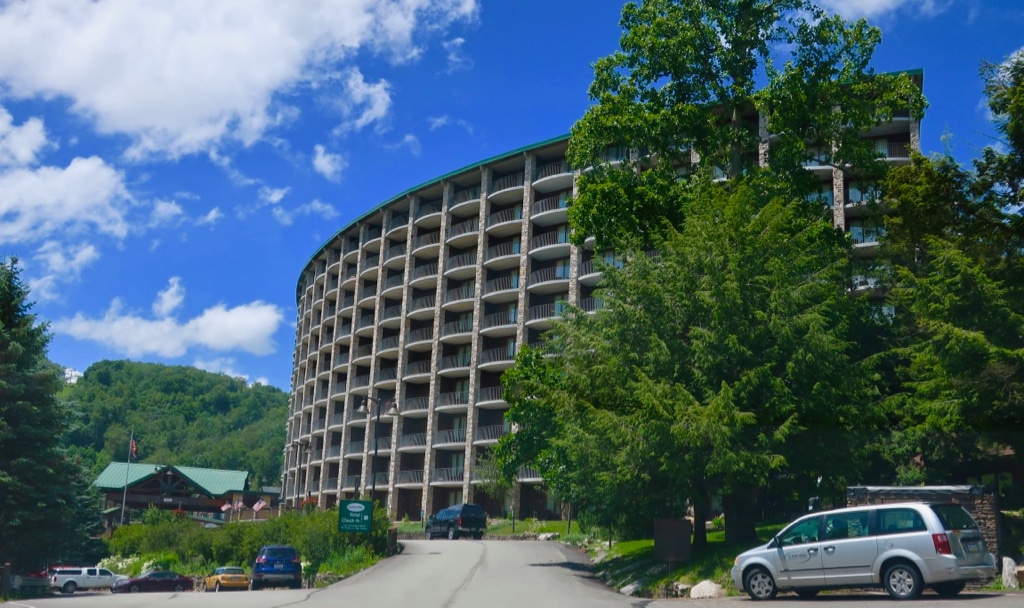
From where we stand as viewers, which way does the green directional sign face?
facing the viewer

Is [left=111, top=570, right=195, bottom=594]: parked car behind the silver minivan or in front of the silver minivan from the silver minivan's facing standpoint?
in front

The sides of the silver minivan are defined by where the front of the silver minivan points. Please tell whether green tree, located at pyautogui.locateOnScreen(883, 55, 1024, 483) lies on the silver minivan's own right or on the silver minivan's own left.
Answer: on the silver minivan's own right

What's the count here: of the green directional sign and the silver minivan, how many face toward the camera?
1

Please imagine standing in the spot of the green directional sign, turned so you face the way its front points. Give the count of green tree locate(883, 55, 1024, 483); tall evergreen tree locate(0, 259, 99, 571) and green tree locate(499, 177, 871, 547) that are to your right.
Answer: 1

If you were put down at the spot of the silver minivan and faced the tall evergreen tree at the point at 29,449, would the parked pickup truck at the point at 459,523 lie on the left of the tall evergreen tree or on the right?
right

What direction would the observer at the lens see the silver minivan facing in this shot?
facing away from the viewer and to the left of the viewer

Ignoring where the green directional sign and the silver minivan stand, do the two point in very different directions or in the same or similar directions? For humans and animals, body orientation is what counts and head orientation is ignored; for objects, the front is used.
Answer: very different directions
